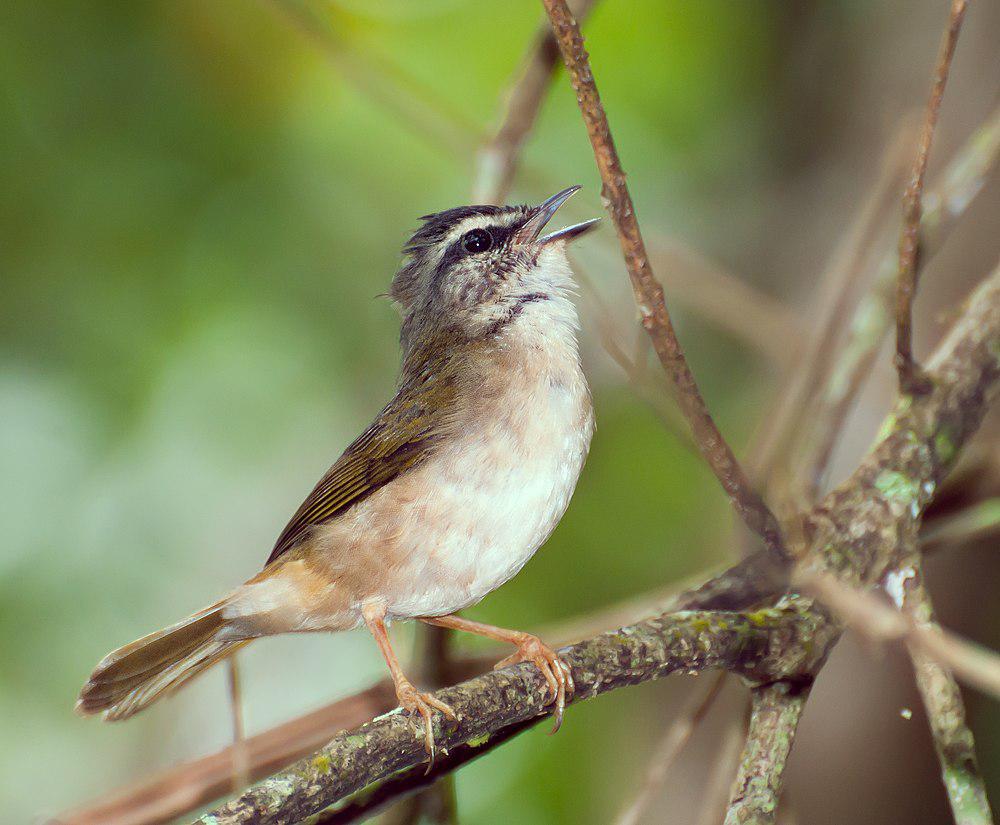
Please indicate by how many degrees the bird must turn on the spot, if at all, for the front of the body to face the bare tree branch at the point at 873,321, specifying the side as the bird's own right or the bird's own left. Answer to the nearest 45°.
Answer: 0° — it already faces it

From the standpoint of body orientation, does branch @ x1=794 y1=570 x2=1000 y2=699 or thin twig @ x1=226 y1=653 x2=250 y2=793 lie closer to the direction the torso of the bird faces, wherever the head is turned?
the branch

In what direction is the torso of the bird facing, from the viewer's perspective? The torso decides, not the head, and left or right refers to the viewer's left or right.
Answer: facing to the right of the viewer
